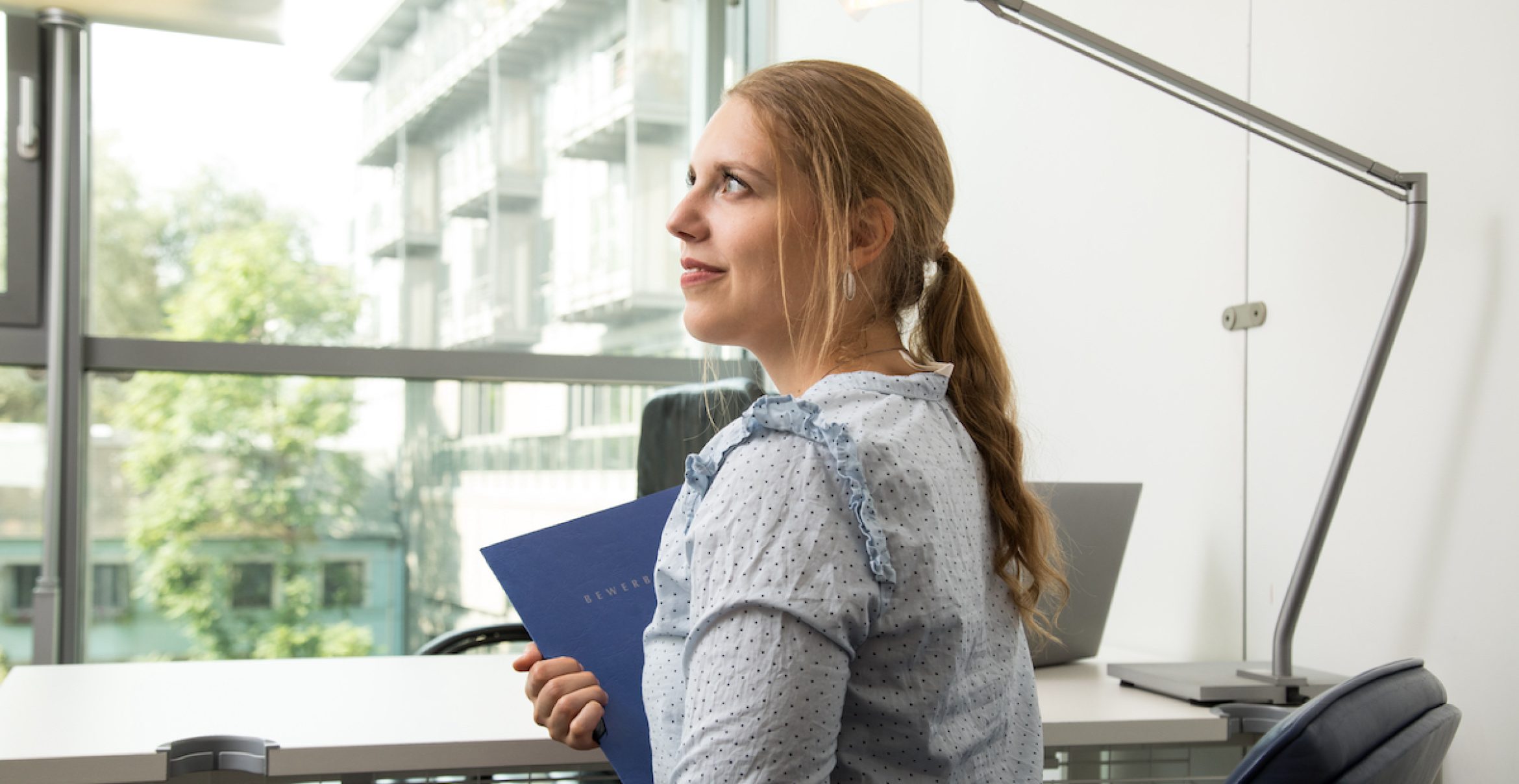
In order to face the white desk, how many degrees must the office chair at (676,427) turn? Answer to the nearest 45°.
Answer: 0° — it already faces it

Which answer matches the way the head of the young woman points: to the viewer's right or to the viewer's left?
to the viewer's left

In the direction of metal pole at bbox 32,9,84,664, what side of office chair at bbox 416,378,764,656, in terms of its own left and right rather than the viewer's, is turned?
right

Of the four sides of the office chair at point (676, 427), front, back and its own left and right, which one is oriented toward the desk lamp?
left

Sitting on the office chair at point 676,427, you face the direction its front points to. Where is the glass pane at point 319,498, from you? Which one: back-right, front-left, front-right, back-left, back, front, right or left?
right

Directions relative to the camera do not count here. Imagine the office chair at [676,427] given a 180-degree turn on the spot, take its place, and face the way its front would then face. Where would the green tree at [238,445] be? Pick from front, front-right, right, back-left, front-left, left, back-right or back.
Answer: left

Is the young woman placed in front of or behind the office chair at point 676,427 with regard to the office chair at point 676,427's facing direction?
in front

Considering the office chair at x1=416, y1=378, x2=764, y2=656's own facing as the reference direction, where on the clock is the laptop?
The laptop is roughly at 9 o'clock from the office chair.

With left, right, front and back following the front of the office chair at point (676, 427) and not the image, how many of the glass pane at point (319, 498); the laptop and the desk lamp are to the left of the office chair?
2

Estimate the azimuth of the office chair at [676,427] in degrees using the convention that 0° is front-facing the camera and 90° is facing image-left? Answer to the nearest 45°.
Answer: approximately 45°
